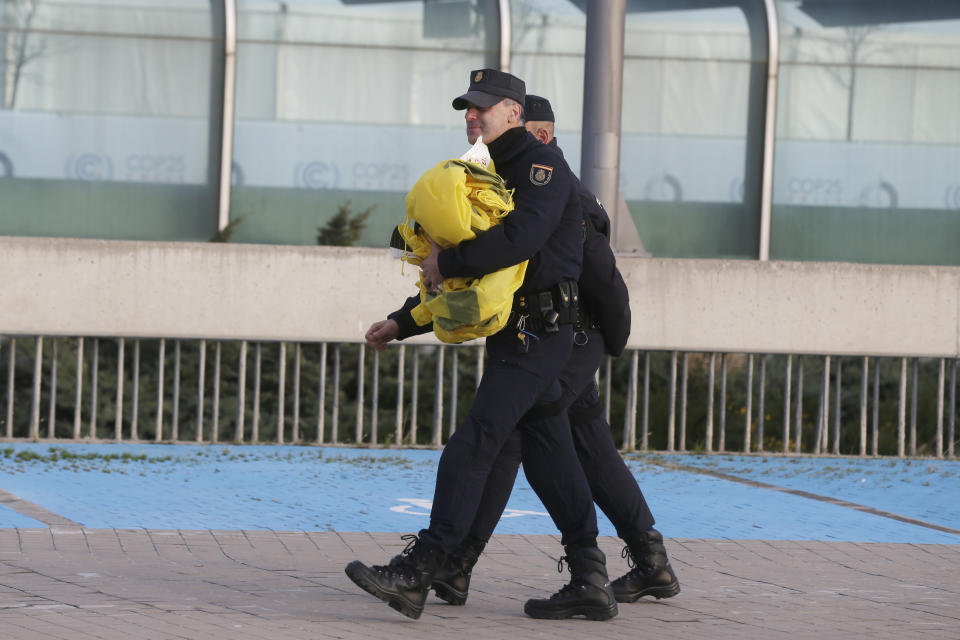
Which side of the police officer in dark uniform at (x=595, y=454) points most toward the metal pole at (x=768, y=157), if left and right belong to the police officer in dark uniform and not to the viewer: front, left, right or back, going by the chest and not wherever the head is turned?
right

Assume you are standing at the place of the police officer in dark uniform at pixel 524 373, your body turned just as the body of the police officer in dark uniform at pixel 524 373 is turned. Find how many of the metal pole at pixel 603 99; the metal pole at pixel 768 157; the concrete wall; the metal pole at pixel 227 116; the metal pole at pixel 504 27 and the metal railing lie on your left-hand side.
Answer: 0

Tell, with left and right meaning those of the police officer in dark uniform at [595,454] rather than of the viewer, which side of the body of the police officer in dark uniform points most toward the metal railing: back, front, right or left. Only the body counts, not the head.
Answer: right

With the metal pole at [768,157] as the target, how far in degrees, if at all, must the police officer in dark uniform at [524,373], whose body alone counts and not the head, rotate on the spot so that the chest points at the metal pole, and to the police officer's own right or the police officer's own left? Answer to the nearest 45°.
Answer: approximately 90° to the police officer's own right

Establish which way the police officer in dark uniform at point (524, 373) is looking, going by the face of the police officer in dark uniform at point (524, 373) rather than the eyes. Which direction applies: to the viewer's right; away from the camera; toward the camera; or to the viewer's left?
to the viewer's left

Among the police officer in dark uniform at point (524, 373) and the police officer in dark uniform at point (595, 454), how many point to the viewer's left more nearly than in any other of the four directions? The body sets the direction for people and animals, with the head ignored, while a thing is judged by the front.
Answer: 2

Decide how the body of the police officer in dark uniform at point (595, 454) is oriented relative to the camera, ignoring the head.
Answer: to the viewer's left

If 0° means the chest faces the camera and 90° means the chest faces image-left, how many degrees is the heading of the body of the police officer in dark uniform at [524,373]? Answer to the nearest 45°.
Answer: approximately 90°

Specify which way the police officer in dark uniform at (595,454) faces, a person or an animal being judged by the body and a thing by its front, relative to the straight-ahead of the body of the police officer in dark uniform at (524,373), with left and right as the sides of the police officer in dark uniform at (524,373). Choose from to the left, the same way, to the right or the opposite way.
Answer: the same way

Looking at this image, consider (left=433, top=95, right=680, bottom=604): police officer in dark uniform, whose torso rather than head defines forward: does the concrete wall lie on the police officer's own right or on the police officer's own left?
on the police officer's own right

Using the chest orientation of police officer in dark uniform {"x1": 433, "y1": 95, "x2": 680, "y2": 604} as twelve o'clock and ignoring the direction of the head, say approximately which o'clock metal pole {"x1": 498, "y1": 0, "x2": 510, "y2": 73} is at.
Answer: The metal pole is roughly at 3 o'clock from the police officer in dark uniform.

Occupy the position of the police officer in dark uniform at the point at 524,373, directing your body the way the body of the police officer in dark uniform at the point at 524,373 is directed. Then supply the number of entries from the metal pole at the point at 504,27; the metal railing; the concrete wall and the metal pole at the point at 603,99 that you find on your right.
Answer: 4

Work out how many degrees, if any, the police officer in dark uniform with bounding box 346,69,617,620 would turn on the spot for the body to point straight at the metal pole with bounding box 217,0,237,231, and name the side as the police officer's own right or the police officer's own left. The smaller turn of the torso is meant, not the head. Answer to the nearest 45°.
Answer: approximately 90° to the police officer's own right
